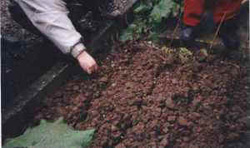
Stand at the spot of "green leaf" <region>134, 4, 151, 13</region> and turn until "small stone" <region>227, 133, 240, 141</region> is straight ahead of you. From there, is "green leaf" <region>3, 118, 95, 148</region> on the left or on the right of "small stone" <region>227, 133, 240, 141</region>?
right
